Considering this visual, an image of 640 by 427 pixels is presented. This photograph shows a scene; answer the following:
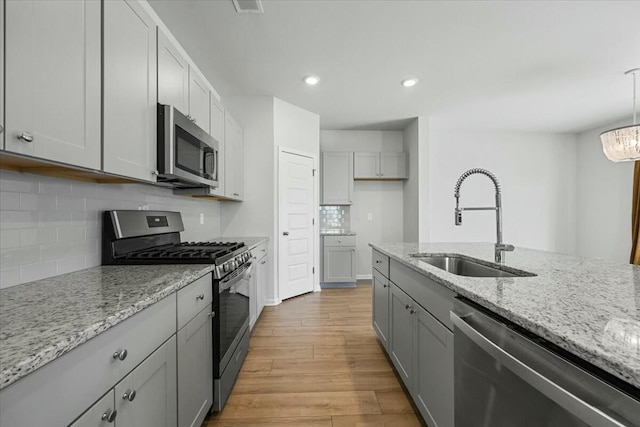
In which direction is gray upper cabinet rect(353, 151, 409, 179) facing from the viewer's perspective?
toward the camera

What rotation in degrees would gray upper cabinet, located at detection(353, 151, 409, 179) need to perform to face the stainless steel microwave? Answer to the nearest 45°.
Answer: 0° — it already faces it

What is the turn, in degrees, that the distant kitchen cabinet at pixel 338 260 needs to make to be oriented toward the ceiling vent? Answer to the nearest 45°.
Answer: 0° — it already faces it

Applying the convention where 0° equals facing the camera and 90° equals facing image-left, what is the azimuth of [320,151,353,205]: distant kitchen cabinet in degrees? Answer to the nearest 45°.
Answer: approximately 0°

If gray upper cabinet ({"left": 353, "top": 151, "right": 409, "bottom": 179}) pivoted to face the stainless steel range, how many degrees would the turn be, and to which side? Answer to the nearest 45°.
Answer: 0° — it already faces it

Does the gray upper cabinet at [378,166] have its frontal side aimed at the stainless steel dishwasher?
yes

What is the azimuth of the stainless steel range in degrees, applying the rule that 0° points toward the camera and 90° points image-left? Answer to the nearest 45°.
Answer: approximately 315°

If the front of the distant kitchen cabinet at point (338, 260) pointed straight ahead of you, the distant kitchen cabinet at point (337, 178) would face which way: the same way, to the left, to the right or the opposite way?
the same way

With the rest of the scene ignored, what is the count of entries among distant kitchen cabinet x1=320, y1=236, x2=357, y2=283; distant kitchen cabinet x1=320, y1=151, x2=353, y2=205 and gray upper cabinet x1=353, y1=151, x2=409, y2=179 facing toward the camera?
3

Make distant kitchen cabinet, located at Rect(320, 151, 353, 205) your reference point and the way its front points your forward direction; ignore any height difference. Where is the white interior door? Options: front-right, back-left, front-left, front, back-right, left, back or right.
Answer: front-right

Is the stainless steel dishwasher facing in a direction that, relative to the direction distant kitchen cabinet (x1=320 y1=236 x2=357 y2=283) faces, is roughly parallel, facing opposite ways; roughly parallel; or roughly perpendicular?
roughly perpendicular

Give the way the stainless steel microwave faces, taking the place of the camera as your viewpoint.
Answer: facing the viewer and to the right of the viewer

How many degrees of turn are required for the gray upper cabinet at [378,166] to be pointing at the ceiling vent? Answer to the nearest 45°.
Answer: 0° — it already faces it

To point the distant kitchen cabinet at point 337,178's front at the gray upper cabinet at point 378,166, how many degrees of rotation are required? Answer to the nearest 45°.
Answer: approximately 90° to its left

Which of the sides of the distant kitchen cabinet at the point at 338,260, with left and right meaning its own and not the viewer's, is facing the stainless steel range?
front

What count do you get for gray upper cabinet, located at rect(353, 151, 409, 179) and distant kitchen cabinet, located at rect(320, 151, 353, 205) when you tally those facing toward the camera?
2

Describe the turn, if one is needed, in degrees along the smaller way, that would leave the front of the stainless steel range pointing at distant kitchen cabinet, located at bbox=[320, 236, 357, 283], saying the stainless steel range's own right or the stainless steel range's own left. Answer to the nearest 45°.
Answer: approximately 90° to the stainless steel range's own left

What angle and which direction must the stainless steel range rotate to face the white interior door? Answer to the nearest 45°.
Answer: approximately 90° to its left

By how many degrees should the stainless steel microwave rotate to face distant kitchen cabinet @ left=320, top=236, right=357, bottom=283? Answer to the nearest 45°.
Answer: approximately 90° to its left

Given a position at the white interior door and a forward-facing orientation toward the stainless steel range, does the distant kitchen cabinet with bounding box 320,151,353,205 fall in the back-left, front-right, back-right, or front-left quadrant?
back-left
